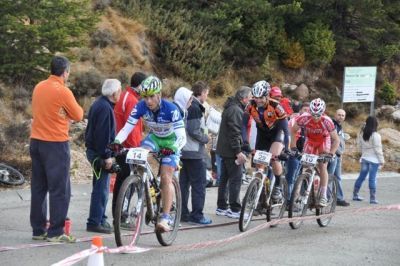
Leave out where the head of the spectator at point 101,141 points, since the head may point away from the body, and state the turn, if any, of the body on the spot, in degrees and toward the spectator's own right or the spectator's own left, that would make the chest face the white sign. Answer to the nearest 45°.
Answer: approximately 45° to the spectator's own left

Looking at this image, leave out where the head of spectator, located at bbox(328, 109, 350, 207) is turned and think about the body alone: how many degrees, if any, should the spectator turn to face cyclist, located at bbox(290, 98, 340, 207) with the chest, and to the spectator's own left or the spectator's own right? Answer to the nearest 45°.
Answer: approximately 45° to the spectator's own right

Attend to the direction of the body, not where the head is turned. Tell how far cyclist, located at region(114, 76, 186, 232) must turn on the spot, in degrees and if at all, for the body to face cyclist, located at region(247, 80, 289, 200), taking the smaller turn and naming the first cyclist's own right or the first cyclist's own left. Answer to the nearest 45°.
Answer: approximately 180°

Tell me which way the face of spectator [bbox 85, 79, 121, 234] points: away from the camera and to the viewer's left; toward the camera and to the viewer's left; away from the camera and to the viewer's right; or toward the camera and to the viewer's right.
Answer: away from the camera and to the viewer's right

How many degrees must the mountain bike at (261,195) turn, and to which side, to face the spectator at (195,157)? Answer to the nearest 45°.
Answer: approximately 45° to its right

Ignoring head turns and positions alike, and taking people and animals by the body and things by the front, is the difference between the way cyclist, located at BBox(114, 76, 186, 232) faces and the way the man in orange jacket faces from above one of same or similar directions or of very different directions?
very different directions

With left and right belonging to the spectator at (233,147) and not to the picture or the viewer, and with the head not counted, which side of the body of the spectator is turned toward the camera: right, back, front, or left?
right

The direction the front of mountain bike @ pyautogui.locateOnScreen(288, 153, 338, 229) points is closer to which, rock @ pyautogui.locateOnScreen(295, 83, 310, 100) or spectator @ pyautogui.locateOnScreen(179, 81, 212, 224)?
the spectator

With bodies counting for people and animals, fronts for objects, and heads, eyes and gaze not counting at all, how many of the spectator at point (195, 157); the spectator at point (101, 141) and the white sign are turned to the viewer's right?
2

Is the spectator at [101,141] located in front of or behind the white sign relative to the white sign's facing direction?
in front

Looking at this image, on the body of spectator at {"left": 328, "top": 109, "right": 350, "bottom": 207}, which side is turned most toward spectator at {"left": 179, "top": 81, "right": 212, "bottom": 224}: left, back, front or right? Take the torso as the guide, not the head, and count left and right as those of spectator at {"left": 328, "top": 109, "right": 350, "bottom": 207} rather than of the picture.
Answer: right

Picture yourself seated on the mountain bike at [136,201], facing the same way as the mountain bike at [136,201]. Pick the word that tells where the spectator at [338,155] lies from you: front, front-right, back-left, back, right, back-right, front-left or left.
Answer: back
